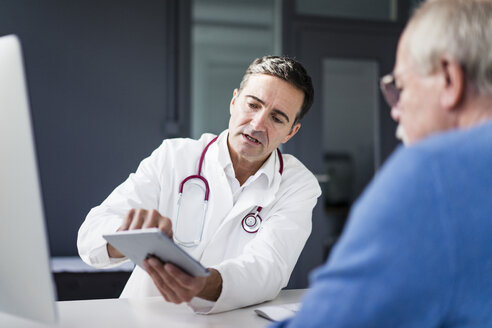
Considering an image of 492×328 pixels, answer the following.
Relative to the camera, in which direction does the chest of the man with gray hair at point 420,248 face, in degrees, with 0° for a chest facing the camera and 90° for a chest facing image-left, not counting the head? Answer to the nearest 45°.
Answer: approximately 135°

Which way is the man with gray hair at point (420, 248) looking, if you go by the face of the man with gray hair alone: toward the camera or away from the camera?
away from the camera

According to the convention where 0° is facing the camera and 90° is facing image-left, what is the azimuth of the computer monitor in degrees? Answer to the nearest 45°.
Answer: approximately 225°
